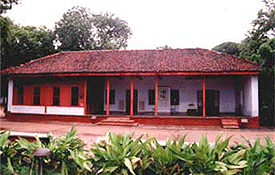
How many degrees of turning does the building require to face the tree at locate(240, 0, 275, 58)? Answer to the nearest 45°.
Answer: approximately 90° to its left

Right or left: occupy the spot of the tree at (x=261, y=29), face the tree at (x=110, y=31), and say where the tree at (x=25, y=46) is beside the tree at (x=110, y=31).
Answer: left

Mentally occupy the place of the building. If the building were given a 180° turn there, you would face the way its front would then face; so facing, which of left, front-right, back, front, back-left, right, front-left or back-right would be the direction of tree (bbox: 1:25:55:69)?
front-left

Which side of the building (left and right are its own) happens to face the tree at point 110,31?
back

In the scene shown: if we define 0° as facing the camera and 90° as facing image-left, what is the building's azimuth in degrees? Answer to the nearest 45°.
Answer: approximately 0°
